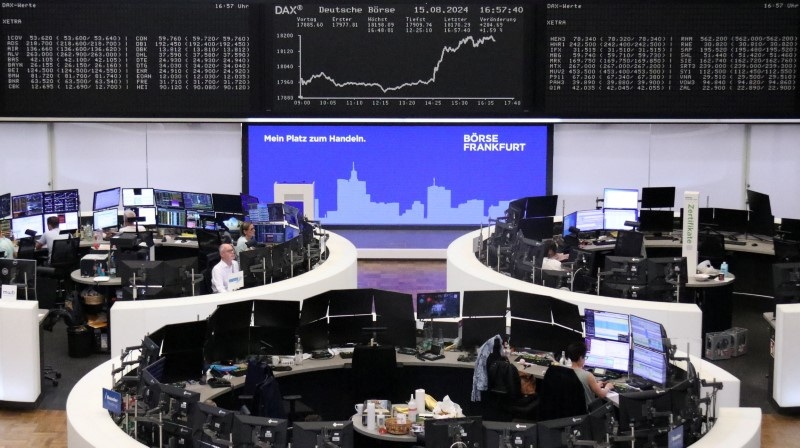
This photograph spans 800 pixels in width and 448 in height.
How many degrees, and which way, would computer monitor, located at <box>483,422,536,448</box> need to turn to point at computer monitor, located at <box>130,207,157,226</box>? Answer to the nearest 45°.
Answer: approximately 45° to its left

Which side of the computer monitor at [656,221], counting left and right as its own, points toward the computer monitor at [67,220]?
right

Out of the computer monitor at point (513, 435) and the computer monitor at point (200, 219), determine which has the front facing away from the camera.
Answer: the computer monitor at point (513, 435)

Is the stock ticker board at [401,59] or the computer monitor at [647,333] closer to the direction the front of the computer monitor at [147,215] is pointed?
the computer monitor

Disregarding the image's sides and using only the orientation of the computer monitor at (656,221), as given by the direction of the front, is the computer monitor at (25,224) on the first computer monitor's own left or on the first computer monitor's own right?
on the first computer monitor's own right

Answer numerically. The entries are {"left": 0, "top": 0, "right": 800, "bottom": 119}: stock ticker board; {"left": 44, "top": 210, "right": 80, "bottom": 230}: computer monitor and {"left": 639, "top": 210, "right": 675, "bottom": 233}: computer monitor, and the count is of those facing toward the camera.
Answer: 3

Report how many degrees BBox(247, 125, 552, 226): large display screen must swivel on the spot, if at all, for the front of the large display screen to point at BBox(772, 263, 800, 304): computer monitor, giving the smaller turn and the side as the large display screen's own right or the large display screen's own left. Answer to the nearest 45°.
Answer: approximately 45° to the large display screen's own left

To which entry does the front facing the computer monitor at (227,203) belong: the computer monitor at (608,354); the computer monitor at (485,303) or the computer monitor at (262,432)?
the computer monitor at (262,432)

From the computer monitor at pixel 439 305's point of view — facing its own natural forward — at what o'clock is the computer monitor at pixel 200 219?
the computer monitor at pixel 200 219 is roughly at 5 o'clock from the computer monitor at pixel 439 305.

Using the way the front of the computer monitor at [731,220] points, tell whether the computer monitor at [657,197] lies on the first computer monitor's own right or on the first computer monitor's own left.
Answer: on the first computer monitor's own right

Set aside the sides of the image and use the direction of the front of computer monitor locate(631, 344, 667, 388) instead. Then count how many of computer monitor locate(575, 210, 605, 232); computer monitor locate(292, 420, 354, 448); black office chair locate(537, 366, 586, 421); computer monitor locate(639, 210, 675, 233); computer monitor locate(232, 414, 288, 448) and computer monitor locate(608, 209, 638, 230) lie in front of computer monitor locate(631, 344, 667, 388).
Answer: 3

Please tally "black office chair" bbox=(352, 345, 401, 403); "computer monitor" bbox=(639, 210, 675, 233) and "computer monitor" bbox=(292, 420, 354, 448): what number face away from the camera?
2

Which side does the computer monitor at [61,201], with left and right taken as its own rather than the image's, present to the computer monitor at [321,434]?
front
